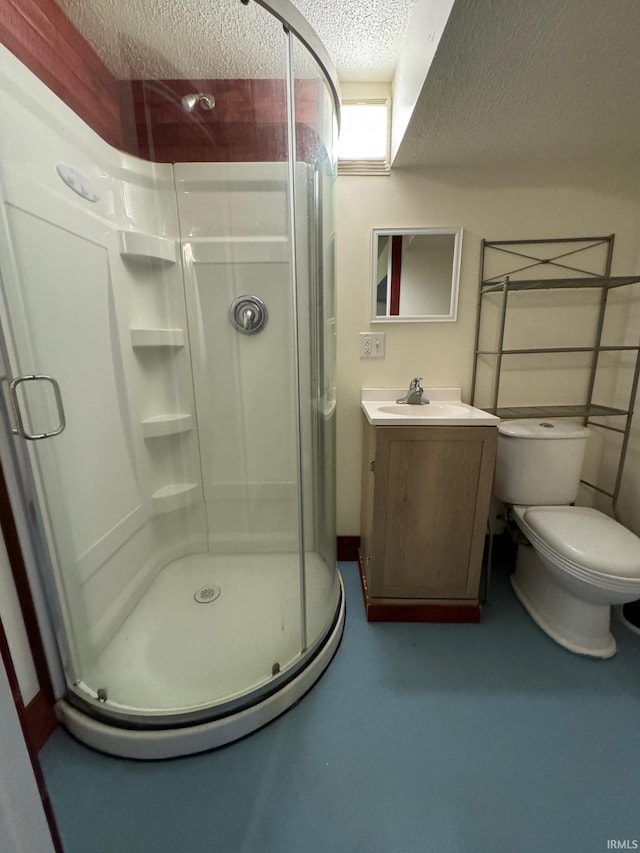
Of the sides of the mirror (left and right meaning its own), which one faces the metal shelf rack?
left

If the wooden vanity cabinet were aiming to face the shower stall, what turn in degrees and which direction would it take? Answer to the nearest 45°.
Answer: approximately 90° to its right

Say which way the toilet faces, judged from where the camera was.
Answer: facing the viewer and to the right of the viewer

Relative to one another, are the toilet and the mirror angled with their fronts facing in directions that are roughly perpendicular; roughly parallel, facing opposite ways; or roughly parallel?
roughly parallel

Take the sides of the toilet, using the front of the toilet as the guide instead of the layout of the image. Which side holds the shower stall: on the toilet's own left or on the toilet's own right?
on the toilet's own right

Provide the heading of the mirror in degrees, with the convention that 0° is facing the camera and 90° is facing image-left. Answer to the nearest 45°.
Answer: approximately 0°

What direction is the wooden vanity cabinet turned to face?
toward the camera

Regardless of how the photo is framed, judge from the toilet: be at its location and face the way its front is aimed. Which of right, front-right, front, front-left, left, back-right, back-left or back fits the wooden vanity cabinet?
right

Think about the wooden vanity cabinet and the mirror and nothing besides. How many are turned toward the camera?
2

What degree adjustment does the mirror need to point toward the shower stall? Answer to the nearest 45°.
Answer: approximately 45° to its right

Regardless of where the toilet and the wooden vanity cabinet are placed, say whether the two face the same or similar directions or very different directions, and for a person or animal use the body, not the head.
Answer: same or similar directions
